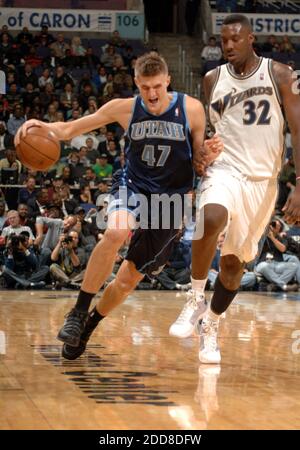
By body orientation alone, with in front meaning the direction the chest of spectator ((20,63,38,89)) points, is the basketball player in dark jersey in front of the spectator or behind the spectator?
in front

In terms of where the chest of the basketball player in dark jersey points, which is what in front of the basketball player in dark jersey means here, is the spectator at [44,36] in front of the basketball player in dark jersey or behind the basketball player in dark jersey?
behind

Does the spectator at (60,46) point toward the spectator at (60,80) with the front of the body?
yes

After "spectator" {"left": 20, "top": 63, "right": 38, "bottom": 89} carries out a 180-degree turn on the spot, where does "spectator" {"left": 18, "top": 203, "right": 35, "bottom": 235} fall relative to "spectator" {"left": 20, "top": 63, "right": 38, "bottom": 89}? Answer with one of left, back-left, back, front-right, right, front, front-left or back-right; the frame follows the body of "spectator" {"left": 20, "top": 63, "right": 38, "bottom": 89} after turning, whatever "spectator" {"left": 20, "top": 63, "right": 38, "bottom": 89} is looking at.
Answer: back

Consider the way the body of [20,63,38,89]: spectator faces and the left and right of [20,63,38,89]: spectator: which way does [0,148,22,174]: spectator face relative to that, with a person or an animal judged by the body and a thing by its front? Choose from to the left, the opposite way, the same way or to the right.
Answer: the same way

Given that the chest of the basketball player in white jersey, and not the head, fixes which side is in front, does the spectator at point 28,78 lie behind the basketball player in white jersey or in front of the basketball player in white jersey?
behind

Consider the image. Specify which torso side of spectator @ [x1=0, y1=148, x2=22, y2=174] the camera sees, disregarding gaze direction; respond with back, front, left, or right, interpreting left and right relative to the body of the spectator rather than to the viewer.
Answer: front

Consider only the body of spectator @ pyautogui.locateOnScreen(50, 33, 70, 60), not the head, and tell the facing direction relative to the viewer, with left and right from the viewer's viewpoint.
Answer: facing the viewer

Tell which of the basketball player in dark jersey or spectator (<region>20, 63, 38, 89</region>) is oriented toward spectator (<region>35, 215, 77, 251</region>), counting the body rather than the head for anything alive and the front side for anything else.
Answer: spectator (<region>20, 63, 38, 89</region>)

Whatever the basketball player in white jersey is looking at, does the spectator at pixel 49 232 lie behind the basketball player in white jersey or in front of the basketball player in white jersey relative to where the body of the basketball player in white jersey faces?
behind

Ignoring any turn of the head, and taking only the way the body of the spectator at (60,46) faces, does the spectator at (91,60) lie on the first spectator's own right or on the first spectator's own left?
on the first spectator's own left

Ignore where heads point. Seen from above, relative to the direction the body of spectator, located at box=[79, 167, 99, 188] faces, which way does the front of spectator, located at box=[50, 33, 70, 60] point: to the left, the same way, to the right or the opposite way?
the same way

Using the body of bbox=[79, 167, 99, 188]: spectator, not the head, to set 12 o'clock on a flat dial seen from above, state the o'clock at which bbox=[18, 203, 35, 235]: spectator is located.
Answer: bbox=[18, 203, 35, 235]: spectator is roughly at 1 o'clock from bbox=[79, 167, 99, 188]: spectator.

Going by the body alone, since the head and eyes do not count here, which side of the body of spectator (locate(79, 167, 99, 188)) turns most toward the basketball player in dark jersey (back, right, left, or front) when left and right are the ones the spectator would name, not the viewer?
front
